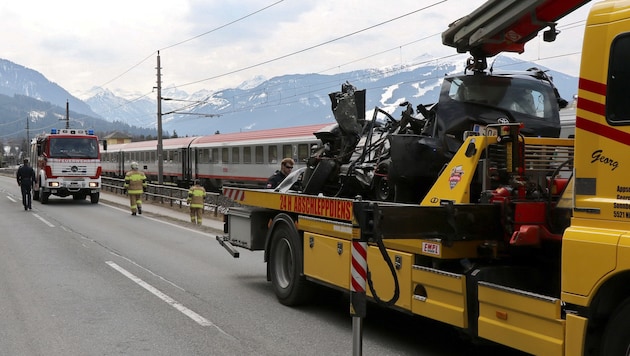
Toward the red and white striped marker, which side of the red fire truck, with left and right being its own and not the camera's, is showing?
front

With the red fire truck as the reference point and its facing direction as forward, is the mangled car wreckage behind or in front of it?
in front

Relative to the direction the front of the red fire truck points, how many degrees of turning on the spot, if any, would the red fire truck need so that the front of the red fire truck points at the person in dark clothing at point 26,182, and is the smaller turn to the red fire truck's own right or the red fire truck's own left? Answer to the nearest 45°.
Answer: approximately 45° to the red fire truck's own right

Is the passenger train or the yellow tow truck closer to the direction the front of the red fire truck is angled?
the yellow tow truck

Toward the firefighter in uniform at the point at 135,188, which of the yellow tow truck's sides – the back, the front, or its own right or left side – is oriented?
back

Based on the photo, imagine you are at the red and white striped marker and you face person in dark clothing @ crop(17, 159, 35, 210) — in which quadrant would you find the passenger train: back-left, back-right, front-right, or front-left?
front-right

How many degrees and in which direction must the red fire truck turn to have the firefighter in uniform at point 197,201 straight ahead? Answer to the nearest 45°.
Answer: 0° — it already faces them

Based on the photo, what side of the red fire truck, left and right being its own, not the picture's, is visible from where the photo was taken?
front

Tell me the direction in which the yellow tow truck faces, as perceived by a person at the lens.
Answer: facing the viewer and to the right of the viewer

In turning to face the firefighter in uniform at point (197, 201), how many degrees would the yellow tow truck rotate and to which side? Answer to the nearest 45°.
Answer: approximately 180°

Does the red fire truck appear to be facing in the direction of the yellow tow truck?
yes

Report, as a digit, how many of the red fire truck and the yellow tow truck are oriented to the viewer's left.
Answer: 0

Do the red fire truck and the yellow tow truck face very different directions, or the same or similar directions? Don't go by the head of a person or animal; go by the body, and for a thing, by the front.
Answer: same or similar directions

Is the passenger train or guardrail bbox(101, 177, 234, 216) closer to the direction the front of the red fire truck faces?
the guardrail

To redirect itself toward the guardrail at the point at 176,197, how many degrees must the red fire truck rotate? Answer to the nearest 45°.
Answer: approximately 45° to its left
